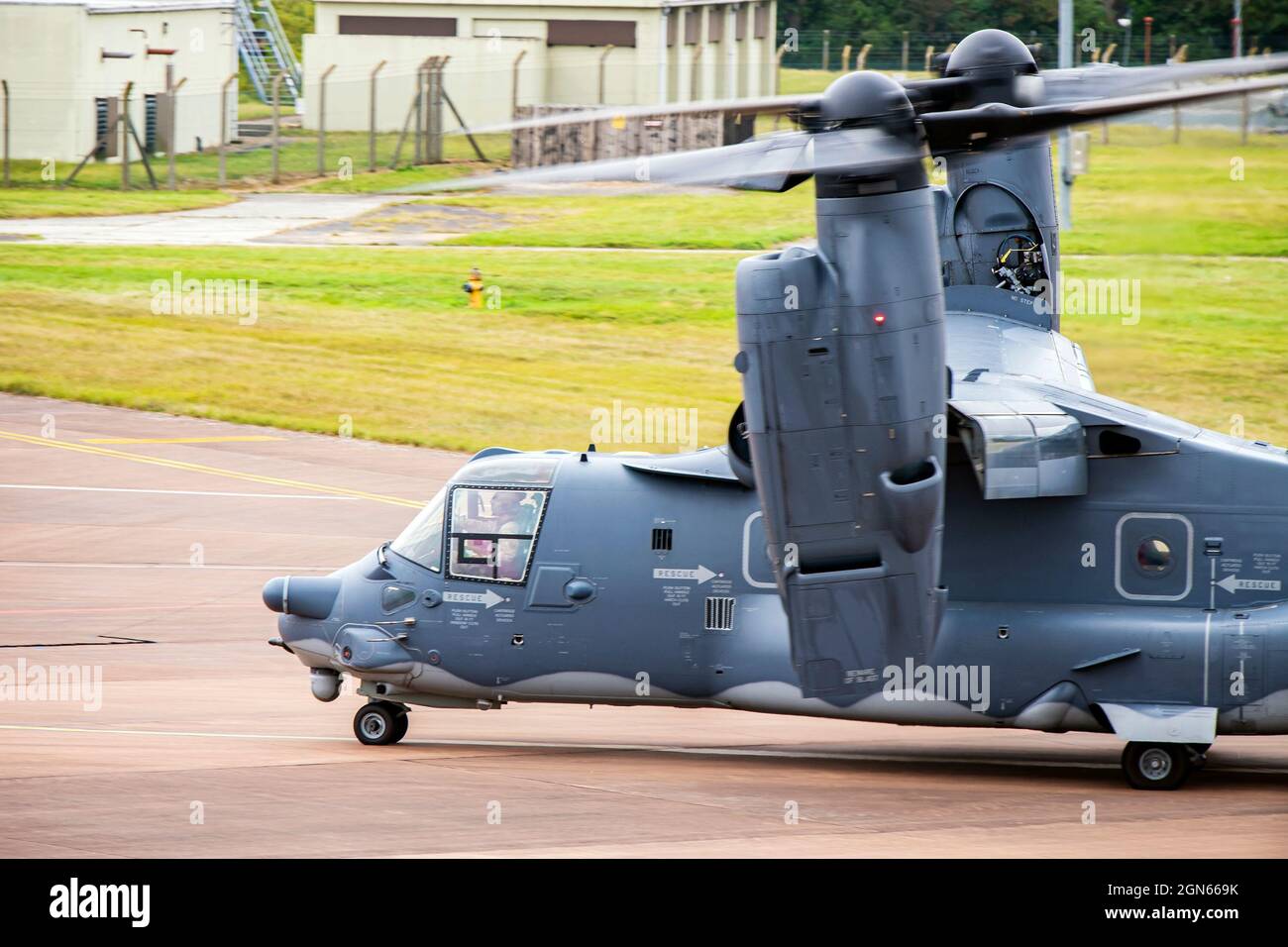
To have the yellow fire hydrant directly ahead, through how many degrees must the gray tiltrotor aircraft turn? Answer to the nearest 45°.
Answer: approximately 90° to its right

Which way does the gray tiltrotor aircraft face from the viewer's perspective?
to the viewer's left
